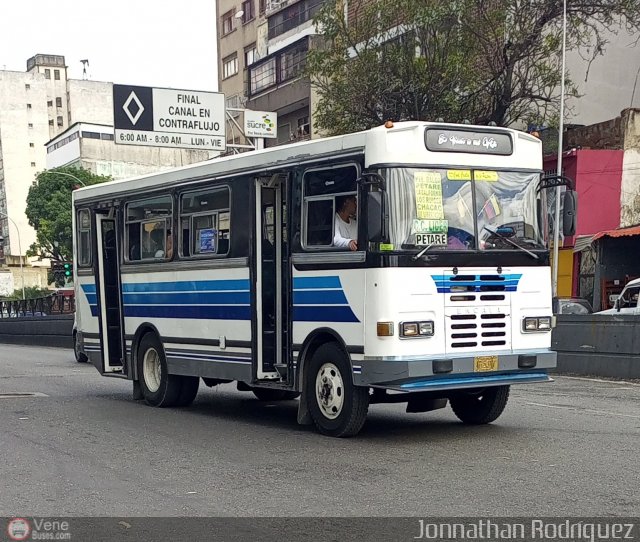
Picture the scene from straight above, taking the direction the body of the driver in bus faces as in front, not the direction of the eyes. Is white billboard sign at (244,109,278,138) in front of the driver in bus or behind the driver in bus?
behind

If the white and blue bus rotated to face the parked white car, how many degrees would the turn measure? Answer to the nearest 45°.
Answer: approximately 90° to its left

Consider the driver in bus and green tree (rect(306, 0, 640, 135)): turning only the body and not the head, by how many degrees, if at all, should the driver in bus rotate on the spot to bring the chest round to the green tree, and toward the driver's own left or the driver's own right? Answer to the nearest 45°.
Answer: approximately 135° to the driver's own left

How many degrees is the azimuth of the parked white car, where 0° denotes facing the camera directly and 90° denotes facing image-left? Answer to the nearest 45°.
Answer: approximately 90°

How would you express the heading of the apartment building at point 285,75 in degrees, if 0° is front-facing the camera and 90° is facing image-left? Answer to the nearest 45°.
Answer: approximately 45°

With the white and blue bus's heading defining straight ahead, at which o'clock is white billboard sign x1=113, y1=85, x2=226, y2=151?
The white billboard sign is roughly at 7 o'clock from the white and blue bus.

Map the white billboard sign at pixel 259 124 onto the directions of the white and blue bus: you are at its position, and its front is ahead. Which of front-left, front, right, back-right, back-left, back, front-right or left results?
back-left

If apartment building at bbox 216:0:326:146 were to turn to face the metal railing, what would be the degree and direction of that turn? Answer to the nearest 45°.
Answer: approximately 45° to its right

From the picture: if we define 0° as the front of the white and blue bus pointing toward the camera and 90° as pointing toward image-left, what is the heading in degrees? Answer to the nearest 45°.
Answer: approximately 315°

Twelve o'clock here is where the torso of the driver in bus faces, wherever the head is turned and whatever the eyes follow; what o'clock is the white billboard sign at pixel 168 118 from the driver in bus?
The white billboard sign is roughly at 7 o'clock from the driver in bus.

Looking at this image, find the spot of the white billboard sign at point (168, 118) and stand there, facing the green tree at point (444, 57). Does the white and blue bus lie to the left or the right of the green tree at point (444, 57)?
right

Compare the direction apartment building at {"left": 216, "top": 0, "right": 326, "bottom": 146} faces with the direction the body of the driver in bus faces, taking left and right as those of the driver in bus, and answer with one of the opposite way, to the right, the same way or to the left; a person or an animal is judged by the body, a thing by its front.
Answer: to the right

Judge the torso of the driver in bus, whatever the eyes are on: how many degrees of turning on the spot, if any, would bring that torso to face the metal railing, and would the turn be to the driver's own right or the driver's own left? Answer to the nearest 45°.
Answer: approximately 135° to the driver's own left
